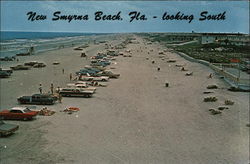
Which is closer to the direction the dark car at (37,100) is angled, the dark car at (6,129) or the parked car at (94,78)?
the dark car

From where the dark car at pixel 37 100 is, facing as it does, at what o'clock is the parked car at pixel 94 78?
The parked car is roughly at 4 o'clock from the dark car.

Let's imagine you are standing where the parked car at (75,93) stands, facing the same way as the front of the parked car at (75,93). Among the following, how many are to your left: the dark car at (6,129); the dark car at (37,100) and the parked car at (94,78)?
1

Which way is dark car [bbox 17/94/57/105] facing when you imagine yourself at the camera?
facing to the left of the viewer
